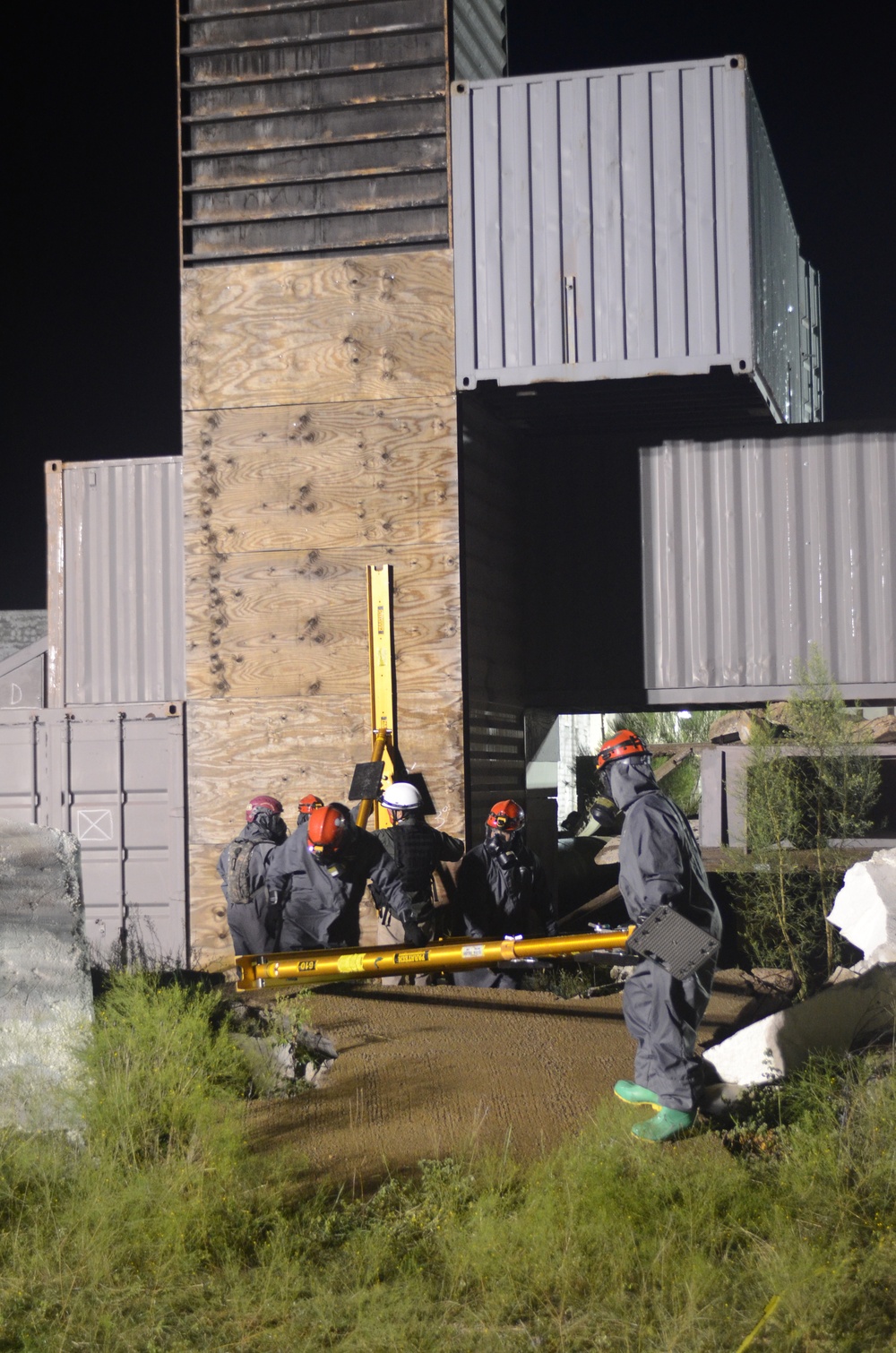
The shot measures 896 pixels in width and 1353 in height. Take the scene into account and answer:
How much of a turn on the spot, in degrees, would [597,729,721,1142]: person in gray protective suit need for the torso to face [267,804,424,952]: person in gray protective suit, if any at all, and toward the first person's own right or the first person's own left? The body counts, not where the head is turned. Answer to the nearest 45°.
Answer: approximately 45° to the first person's own right

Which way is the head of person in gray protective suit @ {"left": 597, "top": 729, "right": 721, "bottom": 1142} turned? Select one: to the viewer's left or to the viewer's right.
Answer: to the viewer's left

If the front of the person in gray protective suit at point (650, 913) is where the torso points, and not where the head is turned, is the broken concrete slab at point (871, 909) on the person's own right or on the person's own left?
on the person's own right

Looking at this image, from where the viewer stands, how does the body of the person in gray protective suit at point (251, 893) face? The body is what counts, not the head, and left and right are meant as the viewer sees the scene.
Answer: facing away from the viewer and to the right of the viewer

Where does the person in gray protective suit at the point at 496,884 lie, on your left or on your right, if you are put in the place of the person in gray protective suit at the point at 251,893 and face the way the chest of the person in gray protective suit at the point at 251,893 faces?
on your right

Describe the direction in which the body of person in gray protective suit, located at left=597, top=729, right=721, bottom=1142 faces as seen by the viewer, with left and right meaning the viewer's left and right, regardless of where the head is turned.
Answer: facing to the left of the viewer

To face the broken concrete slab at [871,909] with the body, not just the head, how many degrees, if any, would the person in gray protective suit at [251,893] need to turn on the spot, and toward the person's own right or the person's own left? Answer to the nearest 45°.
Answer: approximately 45° to the person's own right

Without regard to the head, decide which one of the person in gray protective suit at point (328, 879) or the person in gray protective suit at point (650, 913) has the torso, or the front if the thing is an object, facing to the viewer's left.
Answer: the person in gray protective suit at point (650, 913)
